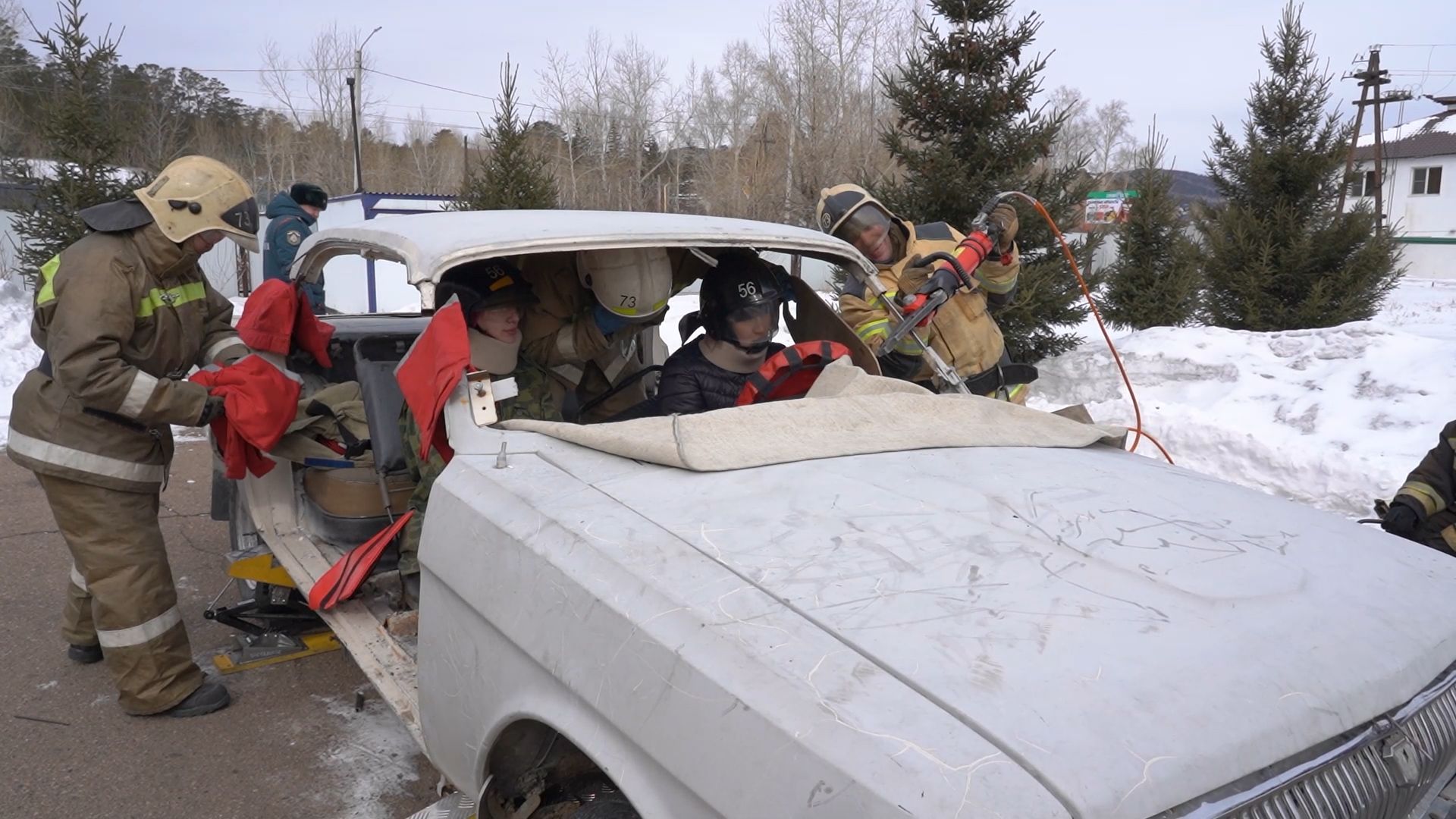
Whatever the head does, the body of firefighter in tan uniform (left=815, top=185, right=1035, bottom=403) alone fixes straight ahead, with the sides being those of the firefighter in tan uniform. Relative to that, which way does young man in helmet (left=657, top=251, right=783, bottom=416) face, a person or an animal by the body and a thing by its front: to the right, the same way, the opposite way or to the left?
to the left

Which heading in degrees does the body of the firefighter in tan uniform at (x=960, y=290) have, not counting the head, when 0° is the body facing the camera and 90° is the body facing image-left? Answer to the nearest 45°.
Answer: approximately 45°

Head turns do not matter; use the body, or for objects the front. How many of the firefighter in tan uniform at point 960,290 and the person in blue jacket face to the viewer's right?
1

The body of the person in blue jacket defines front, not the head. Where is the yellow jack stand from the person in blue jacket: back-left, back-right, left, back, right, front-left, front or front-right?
right

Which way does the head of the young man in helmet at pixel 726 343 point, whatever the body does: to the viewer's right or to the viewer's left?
to the viewer's right

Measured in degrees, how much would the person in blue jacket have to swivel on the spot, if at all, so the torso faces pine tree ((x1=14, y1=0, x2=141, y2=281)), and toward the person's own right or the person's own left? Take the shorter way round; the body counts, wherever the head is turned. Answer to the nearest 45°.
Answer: approximately 135° to the person's own left

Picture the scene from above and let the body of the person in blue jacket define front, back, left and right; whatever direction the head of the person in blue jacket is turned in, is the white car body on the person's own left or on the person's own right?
on the person's own right

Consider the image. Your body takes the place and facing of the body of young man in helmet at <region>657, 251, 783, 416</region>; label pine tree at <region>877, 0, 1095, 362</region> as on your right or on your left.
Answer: on your left

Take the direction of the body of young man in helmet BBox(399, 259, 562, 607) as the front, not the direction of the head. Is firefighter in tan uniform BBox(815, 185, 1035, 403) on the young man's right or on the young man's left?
on the young man's left

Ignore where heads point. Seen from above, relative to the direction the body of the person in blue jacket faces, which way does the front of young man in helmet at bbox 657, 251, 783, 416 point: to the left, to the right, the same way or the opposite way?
to the right

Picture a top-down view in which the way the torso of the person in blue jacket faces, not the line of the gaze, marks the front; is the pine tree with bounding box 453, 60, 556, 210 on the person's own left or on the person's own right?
on the person's own left

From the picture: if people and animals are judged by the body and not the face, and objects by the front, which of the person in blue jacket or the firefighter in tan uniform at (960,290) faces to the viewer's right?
the person in blue jacket

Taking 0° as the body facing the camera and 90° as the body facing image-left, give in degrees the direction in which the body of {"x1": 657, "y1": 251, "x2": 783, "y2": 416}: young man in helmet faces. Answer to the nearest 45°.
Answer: approximately 315°

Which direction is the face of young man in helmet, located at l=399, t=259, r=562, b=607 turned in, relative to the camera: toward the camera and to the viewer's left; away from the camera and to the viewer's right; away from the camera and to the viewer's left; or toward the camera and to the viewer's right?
toward the camera and to the viewer's right

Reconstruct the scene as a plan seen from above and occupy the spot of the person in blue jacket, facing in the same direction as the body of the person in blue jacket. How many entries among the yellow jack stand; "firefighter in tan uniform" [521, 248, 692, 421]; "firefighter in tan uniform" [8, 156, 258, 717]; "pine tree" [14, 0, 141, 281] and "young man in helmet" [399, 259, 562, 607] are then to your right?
4

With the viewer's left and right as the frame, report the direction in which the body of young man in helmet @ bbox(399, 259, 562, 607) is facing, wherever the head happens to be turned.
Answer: facing the viewer and to the right of the viewer

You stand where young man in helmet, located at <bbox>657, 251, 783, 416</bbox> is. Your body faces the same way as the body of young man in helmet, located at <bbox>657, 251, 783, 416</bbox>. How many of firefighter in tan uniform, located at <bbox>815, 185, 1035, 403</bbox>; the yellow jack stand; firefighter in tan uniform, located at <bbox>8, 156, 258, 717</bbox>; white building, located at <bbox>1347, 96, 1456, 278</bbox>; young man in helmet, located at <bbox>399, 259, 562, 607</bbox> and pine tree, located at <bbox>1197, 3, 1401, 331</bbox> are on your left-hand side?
3
